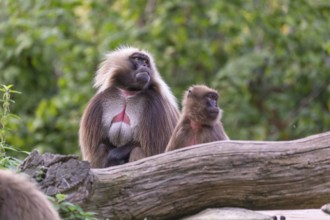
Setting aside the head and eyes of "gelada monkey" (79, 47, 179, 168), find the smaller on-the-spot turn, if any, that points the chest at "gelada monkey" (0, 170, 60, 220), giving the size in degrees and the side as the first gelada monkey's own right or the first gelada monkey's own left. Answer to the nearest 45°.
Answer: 0° — it already faces it

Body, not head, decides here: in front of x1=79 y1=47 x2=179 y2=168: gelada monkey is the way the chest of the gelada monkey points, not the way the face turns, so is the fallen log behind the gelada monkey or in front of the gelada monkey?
in front

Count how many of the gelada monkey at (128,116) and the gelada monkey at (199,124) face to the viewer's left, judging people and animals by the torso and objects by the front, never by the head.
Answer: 0

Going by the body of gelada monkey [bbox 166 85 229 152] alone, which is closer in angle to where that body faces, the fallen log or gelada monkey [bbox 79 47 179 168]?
the fallen log

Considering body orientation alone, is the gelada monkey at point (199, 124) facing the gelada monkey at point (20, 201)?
no

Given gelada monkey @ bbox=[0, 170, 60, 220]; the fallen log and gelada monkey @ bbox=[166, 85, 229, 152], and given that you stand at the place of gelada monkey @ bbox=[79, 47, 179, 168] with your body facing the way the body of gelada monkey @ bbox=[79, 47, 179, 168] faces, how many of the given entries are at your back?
0

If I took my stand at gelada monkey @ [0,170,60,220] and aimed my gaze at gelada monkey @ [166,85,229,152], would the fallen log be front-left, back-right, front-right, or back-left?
front-right

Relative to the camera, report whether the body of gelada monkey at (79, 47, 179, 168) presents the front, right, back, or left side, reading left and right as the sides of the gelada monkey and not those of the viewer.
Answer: front

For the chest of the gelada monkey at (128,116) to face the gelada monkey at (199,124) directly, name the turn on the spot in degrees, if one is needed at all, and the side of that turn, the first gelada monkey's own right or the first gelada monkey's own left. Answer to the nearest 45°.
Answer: approximately 45° to the first gelada monkey's own left

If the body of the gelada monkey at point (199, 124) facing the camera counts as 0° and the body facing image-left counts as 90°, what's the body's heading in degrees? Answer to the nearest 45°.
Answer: approximately 315°
